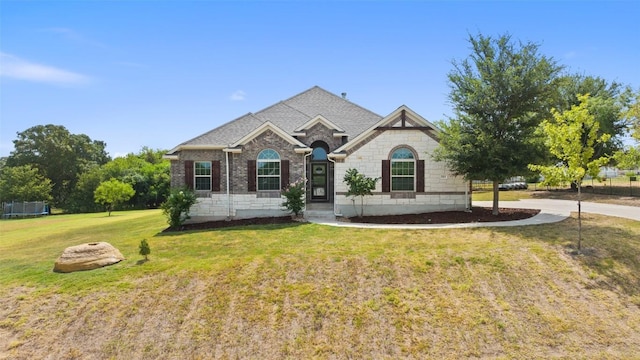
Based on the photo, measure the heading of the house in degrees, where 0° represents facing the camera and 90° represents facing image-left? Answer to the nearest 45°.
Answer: approximately 0°

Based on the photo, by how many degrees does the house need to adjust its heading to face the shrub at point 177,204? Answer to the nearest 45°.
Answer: approximately 90° to its right

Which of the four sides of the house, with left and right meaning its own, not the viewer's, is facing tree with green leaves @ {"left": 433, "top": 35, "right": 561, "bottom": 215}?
left

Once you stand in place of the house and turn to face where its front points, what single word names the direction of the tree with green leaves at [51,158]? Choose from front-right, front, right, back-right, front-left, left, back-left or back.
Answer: back-right

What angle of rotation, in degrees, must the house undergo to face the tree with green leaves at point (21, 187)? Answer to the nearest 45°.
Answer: approximately 135° to its right

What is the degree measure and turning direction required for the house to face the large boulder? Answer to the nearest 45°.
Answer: approximately 45° to its right

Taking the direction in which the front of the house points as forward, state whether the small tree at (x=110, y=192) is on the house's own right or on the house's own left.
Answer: on the house's own right

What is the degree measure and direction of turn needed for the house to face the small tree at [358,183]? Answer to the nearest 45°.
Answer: approximately 45° to its left

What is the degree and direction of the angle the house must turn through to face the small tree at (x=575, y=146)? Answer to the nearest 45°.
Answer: approximately 45° to its left

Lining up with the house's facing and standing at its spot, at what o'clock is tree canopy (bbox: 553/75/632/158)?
The tree canopy is roughly at 8 o'clock from the house.
